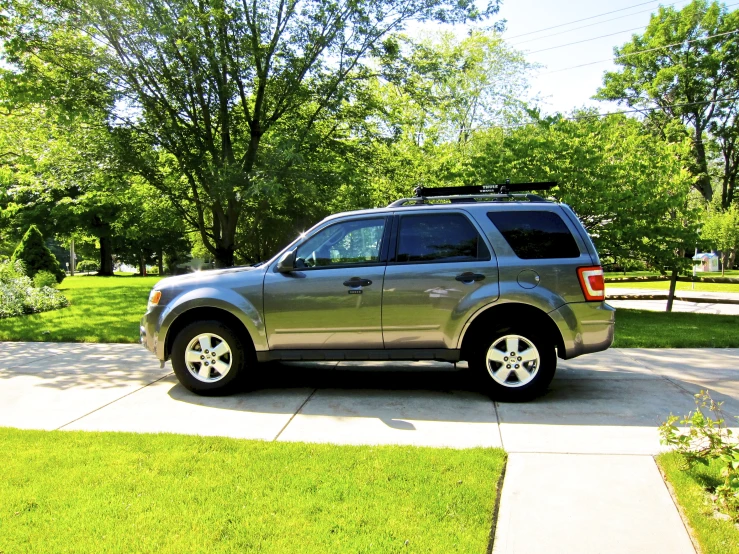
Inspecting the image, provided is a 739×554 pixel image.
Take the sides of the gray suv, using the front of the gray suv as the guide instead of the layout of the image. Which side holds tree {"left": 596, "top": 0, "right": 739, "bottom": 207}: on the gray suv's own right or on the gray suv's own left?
on the gray suv's own right

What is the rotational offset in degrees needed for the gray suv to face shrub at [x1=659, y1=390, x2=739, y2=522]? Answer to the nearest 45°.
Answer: approximately 135° to its left

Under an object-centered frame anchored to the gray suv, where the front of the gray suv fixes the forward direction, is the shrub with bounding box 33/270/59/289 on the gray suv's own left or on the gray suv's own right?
on the gray suv's own right

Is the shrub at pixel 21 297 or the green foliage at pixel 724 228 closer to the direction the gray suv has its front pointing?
the shrub

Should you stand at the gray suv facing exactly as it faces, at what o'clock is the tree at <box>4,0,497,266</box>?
The tree is roughly at 2 o'clock from the gray suv.

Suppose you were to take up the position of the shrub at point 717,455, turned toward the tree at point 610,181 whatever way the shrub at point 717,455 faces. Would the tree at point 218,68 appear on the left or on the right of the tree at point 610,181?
left

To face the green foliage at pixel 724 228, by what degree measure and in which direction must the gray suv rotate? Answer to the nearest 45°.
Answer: approximately 135° to its right

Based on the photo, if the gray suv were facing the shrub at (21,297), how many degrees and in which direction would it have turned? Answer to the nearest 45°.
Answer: approximately 45° to its right

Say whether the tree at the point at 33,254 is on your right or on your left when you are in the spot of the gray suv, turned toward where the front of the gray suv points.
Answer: on your right

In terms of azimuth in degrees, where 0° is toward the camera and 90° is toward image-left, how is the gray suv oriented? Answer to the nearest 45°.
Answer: approximately 90°

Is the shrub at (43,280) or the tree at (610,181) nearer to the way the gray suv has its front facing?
the shrub

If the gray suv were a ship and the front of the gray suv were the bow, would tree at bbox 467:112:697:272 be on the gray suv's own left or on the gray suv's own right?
on the gray suv's own right
